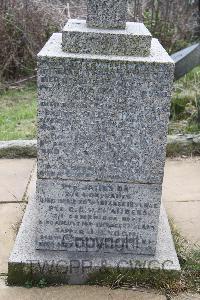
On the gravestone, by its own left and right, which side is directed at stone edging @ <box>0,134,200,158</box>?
back

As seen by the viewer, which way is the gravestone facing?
toward the camera
